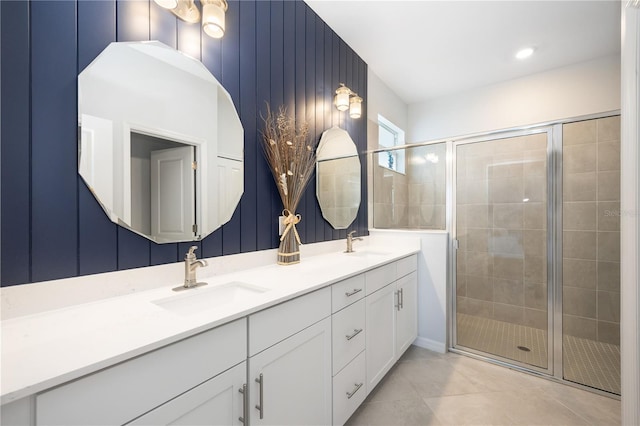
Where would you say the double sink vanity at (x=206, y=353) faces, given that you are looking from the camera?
facing the viewer and to the right of the viewer

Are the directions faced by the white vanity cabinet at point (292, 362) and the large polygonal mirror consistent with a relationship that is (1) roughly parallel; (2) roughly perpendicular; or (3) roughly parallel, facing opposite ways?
roughly parallel

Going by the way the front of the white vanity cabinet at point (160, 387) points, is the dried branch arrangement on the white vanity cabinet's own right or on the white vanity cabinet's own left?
on the white vanity cabinet's own left

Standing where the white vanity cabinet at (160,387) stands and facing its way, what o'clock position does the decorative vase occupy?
The decorative vase is roughly at 9 o'clock from the white vanity cabinet.

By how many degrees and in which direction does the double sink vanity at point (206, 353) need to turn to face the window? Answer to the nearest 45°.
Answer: approximately 90° to its left

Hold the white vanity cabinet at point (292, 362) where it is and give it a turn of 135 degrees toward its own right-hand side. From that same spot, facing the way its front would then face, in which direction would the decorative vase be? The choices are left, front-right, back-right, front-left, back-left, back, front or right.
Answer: right

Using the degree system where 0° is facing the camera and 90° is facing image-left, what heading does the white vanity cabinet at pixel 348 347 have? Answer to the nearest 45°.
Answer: approximately 315°
